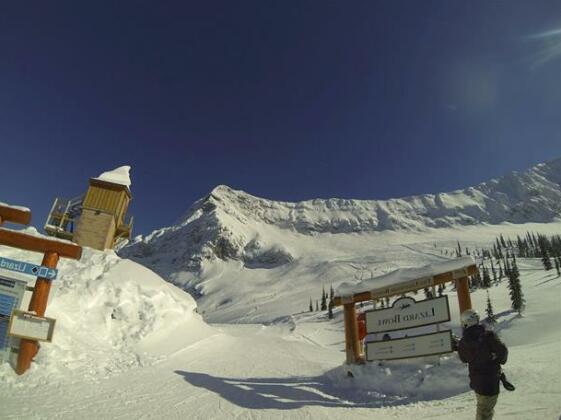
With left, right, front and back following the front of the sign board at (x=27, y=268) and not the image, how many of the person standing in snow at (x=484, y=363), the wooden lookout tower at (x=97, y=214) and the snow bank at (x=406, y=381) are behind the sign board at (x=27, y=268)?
1

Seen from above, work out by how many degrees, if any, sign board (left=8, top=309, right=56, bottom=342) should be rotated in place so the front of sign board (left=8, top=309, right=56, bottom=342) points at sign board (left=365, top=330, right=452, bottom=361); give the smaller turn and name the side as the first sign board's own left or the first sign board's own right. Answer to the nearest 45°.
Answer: approximately 45° to the first sign board's own left

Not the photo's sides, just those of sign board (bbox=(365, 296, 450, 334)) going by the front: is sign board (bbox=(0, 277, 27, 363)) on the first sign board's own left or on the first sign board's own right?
on the first sign board's own right

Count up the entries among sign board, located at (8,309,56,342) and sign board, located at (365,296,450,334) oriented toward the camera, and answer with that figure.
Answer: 2

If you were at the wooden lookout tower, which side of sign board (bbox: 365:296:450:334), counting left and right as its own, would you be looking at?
right

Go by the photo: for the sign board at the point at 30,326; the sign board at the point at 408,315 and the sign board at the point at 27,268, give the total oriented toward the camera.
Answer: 3

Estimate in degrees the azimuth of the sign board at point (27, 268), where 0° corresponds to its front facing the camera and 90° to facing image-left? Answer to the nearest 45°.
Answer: approximately 0°

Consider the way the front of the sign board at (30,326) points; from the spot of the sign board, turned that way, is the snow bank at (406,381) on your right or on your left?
on your left

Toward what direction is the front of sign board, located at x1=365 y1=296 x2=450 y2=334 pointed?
toward the camera

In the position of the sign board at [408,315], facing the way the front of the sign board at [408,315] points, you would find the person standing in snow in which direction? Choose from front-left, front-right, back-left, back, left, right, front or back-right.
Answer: front

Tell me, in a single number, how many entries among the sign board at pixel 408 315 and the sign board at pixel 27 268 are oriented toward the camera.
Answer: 2

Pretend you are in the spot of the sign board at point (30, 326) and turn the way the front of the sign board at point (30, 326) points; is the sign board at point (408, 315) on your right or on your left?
on your left
